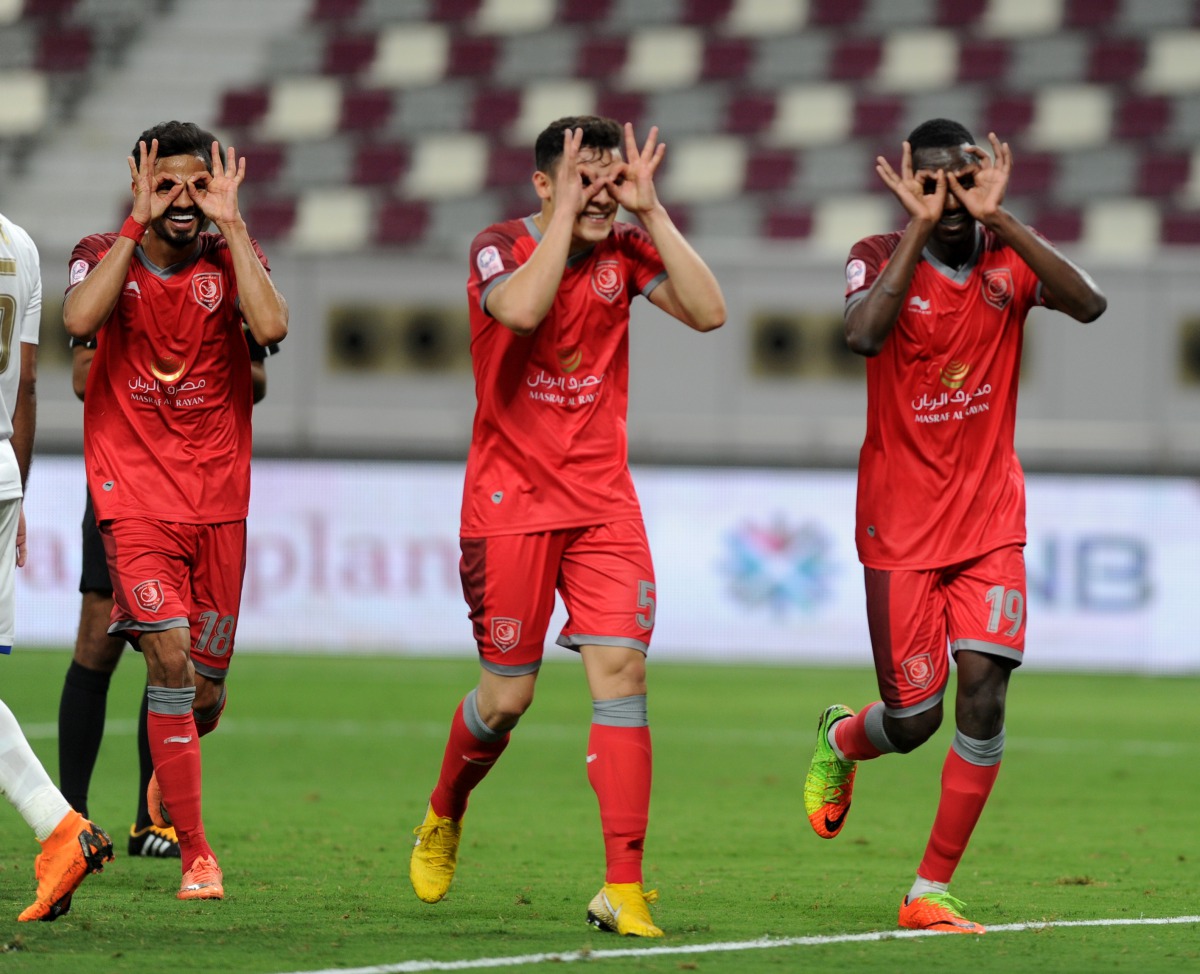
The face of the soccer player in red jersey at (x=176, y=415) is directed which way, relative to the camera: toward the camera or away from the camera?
toward the camera

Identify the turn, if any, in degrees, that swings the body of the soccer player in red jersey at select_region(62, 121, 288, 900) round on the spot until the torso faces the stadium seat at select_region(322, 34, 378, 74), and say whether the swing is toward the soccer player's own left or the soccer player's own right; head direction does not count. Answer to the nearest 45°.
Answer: approximately 180°

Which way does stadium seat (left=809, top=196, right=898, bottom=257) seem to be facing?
toward the camera

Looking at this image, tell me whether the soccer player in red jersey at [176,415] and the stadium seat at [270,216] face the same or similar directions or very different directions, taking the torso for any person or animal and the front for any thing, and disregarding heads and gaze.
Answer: same or similar directions

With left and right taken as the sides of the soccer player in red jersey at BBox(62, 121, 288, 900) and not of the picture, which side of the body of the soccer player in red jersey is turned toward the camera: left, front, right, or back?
front

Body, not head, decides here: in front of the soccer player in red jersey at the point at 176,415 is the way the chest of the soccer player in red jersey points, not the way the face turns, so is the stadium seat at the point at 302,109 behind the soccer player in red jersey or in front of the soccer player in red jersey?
behind

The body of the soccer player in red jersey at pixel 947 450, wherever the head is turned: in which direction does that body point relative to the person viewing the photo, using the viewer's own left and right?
facing the viewer

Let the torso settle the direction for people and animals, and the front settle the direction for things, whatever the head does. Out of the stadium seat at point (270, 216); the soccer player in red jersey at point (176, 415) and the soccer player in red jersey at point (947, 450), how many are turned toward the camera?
3

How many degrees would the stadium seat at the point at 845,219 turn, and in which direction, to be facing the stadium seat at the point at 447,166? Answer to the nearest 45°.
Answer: approximately 90° to its right

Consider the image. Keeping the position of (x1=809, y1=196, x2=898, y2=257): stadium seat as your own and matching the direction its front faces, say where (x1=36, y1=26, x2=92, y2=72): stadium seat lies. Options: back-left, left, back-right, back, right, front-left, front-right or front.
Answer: right

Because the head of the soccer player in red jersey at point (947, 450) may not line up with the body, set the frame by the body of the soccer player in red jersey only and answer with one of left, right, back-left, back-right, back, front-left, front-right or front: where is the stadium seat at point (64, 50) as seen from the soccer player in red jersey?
back-right

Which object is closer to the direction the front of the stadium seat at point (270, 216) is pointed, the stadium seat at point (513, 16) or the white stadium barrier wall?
the white stadium barrier wall

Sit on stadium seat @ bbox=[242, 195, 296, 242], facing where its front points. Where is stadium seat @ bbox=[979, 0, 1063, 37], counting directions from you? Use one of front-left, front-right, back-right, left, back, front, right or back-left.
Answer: left

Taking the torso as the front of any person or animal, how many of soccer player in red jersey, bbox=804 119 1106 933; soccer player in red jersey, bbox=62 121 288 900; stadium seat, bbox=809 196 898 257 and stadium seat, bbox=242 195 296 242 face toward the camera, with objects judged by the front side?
4

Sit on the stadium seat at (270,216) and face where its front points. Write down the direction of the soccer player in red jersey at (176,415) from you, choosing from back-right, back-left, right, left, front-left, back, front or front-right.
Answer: front

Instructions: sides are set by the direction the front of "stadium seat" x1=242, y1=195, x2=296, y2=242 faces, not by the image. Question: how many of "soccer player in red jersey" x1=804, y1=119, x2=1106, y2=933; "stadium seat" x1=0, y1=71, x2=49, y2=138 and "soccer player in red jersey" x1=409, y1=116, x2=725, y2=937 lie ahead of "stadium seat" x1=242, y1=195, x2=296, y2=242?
2

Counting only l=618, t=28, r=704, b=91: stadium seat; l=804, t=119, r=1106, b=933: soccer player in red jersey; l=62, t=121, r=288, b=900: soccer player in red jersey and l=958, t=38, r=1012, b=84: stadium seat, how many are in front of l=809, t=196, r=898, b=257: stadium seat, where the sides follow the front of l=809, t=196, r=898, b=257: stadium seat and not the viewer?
2

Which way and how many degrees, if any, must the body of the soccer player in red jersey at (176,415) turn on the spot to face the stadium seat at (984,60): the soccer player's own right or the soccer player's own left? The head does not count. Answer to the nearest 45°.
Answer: approximately 135° to the soccer player's own left

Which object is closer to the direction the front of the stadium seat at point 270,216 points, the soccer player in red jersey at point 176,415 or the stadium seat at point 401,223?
the soccer player in red jersey

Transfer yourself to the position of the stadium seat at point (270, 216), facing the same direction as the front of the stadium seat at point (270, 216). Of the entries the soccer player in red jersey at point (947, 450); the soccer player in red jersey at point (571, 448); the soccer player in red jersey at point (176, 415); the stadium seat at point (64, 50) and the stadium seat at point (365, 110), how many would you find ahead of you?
3
